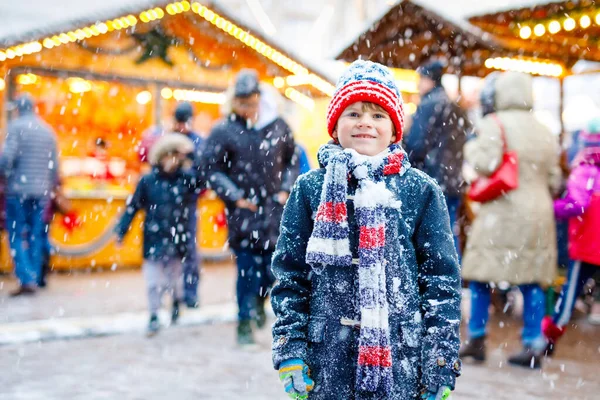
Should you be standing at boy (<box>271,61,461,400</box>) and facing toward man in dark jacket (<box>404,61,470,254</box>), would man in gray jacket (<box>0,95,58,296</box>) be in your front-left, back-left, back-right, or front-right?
front-left

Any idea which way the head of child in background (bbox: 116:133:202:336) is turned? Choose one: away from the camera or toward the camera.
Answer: toward the camera

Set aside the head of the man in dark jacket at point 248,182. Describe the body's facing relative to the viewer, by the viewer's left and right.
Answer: facing the viewer

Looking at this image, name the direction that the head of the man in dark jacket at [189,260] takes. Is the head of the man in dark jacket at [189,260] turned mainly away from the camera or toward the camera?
toward the camera

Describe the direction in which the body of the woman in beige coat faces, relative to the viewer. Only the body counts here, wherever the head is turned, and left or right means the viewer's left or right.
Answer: facing away from the viewer and to the left of the viewer

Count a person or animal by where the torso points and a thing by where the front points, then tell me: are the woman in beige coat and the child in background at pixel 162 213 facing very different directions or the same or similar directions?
very different directions

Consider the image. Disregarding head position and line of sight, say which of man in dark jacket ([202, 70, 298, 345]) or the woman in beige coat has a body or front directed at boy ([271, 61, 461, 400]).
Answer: the man in dark jacket

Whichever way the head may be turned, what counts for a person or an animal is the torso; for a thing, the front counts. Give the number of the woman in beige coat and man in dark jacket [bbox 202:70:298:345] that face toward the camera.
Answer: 1

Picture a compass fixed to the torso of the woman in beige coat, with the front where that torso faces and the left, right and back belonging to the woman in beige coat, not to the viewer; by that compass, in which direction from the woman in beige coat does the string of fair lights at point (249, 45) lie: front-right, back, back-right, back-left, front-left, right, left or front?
front

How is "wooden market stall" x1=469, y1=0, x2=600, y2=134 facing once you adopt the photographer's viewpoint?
facing the viewer and to the left of the viewer

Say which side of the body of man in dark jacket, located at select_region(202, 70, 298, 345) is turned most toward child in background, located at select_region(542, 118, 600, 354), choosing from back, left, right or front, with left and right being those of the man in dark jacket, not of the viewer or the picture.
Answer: left

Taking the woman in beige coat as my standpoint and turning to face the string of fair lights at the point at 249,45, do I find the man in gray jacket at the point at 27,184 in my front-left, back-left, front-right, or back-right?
front-left

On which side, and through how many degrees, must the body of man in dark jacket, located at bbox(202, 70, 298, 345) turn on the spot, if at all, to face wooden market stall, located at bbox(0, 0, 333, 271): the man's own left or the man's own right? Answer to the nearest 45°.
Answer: approximately 180°

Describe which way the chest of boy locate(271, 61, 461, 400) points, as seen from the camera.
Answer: toward the camera
